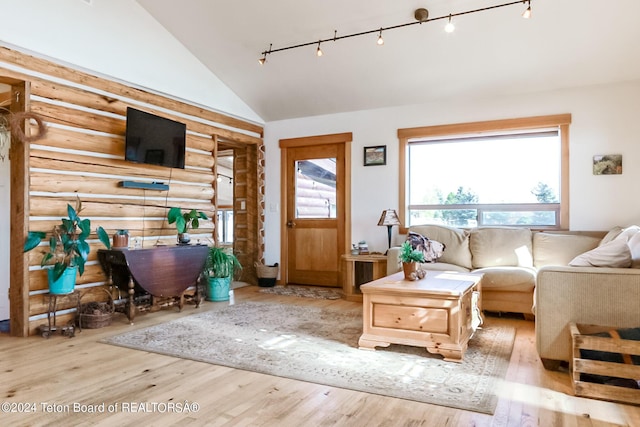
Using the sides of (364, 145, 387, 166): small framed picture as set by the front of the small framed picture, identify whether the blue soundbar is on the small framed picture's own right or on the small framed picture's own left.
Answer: on the small framed picture's own right

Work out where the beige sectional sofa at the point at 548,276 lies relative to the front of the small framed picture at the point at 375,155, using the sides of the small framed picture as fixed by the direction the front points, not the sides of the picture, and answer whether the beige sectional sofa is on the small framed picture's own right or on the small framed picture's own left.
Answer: on the small framed picture's own left

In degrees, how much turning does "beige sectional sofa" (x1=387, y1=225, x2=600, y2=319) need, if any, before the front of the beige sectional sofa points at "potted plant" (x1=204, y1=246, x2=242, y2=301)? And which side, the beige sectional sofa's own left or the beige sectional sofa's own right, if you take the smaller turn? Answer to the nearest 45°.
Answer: approximately 90° to the beige sectional sofa's own right

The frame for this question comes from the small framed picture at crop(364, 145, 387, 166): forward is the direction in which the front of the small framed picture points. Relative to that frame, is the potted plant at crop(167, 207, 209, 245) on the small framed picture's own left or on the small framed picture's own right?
on the small framed picture's own right

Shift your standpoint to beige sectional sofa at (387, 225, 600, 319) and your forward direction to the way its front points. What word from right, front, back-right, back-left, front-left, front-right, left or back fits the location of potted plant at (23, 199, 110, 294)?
front-right

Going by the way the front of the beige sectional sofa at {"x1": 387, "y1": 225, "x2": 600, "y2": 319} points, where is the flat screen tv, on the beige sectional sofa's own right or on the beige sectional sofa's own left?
on the beige sectional sofa's own right

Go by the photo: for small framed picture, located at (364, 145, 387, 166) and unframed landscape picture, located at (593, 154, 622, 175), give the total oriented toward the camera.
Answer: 2

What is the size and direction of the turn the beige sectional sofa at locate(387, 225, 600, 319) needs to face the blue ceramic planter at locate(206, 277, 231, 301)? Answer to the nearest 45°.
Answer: approximately 90° to its right

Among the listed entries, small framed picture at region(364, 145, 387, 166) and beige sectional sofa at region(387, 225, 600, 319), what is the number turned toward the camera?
2

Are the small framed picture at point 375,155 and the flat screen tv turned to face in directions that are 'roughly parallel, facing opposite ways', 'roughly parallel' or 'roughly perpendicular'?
roughly perpendicular

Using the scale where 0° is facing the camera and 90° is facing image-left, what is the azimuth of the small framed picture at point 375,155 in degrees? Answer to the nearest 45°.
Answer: approximately 0°

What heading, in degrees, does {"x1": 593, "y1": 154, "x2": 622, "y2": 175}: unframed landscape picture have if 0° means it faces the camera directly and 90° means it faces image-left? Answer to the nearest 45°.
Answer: approximately 0°
